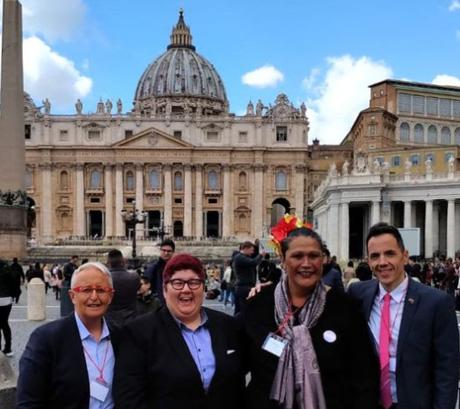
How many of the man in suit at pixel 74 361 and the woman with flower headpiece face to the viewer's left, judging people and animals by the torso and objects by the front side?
0

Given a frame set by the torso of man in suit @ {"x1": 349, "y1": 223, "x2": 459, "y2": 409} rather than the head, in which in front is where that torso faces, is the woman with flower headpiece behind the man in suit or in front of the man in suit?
in front

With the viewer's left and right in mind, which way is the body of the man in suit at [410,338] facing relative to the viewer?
facing the viewer and to the left of the viewer

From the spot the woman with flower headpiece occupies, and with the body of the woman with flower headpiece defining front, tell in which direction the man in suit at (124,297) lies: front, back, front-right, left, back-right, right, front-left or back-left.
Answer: back-right

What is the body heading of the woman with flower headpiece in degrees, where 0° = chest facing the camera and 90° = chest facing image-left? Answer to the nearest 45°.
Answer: approximately 0°

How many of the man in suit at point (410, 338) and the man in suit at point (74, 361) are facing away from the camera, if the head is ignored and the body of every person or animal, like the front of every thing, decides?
0

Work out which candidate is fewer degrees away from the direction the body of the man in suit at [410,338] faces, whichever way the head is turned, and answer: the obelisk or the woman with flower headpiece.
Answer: the woman with flower headpiece

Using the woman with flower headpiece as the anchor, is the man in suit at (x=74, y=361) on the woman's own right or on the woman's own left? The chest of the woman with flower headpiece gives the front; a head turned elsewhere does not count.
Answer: on the woman's own right

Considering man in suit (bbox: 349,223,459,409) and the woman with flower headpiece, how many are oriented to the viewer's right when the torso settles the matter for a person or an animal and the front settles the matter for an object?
0

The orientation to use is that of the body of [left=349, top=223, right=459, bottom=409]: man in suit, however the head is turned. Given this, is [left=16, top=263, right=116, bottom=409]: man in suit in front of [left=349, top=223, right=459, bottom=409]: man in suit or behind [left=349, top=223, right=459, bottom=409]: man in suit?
in front

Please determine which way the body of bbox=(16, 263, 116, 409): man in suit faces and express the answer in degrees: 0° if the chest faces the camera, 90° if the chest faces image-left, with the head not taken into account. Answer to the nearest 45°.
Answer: approximately 315°

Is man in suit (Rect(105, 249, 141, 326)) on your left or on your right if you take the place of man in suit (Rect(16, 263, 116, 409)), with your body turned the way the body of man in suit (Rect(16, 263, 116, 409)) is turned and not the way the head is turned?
on your left

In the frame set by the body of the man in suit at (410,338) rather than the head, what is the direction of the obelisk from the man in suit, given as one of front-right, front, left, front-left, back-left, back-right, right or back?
right
